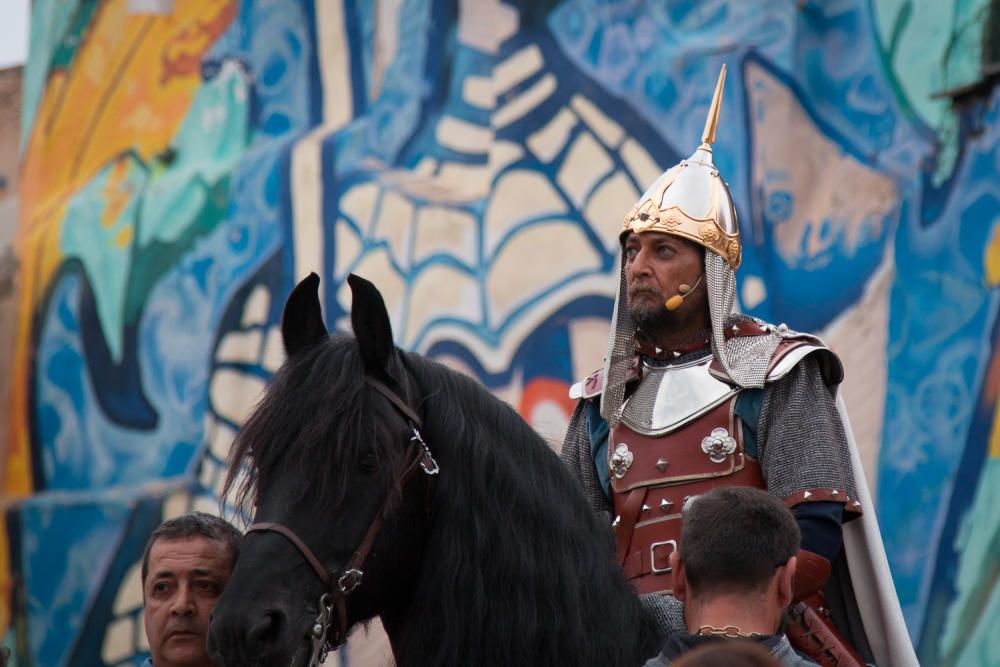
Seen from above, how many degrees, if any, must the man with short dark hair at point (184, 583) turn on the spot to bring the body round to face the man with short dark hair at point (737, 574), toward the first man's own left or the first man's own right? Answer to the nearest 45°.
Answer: approximately 45° to the first man's own left

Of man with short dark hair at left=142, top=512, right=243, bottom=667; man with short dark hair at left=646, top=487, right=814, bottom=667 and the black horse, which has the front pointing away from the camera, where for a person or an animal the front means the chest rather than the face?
man with short dark hair at left=646, top=487, right=814, bottom=667

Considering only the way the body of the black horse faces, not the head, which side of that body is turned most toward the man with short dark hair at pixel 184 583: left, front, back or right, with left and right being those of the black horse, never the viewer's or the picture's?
right

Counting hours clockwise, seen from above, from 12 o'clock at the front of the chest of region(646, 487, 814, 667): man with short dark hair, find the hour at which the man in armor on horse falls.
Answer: The man in armor on horse is roughly at 12 o'clock from the man with short dark hair.

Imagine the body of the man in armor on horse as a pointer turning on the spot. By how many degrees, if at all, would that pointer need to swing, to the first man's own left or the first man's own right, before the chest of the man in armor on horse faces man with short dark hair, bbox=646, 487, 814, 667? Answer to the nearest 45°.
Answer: approximately 45° to the first man's own left

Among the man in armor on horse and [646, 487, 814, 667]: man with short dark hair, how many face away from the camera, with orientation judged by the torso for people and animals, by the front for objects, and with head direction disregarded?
1

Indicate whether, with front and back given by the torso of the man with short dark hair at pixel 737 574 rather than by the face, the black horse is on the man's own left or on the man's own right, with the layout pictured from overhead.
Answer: on the man's own left

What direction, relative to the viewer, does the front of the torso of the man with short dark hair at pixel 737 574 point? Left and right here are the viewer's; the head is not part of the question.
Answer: facing away from the viewer

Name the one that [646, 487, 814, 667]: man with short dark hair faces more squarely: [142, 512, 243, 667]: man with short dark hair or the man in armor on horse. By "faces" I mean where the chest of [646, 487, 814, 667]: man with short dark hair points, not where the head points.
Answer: the man in armor on horse

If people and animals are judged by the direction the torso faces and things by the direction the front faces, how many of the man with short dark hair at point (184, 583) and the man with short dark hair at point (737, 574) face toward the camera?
1
